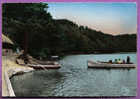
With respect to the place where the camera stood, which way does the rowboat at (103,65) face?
facing to the left of the viewer

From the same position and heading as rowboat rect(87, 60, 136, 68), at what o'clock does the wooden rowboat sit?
The wooden rowboat is roughly at 12 o'clock from the rowboat.

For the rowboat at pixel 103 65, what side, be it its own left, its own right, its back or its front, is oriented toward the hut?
front
